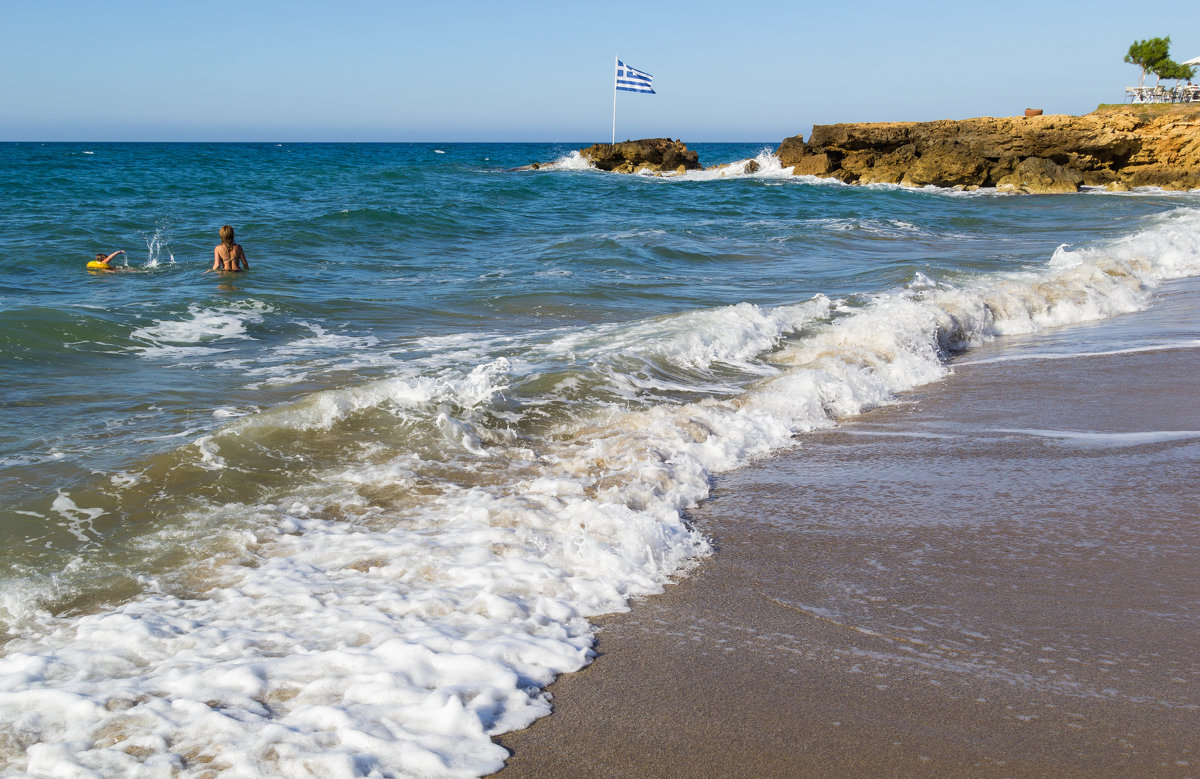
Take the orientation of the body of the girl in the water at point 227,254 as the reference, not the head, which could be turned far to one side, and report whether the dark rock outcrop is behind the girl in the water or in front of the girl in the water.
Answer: in front

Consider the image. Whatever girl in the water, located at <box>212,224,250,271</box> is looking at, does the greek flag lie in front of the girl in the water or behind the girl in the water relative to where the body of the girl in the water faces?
in front

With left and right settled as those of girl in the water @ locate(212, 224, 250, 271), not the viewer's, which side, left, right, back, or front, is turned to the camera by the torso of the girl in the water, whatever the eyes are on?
back
